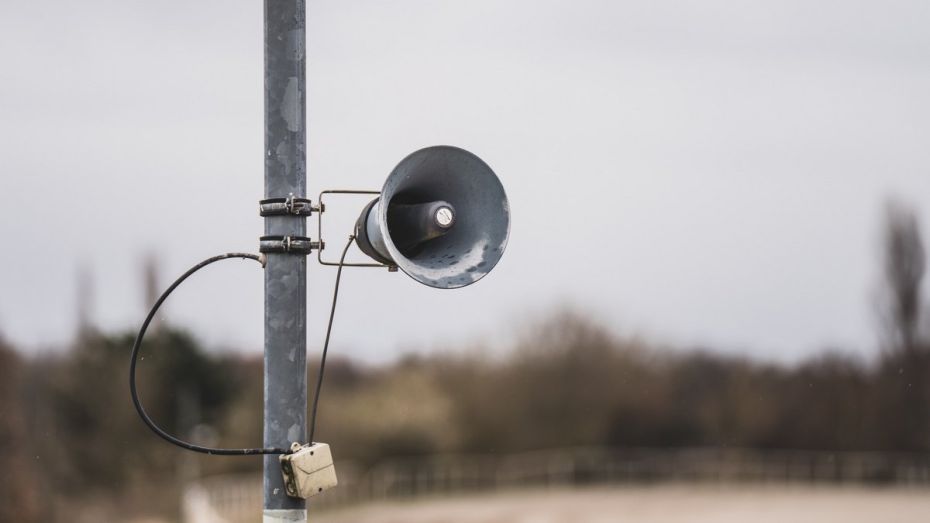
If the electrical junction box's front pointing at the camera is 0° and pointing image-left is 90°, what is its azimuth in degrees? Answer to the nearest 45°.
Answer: approximately 315°

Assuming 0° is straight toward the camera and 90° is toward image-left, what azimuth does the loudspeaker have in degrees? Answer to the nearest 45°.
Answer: approximately 315°

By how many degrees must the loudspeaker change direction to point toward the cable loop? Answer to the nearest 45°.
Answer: approximately 135° to its right

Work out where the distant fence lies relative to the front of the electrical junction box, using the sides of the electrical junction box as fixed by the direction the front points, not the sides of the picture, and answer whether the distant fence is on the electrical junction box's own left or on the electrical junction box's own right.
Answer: on the electrical junction box's own left

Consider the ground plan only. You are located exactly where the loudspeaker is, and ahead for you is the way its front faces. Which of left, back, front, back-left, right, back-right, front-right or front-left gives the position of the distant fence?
back-left
